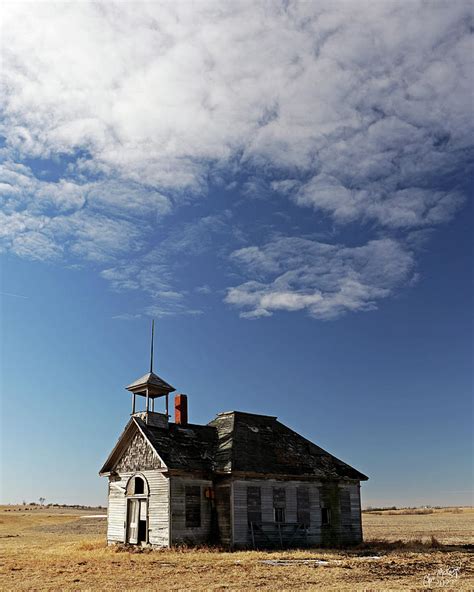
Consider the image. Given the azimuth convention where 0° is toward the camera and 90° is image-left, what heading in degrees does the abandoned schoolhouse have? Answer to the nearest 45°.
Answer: approximately 45°
